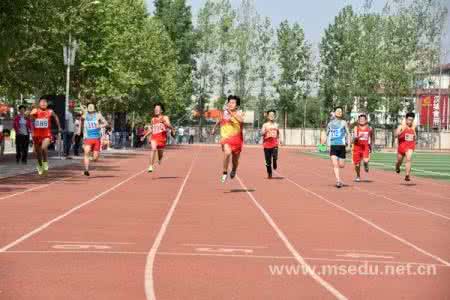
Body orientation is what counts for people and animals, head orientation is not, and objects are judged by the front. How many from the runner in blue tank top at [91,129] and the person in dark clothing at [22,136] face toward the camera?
2

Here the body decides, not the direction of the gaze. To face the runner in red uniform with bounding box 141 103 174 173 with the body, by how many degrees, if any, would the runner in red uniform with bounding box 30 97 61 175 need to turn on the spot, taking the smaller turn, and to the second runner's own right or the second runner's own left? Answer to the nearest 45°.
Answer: approximately 90° to the second runner's own left

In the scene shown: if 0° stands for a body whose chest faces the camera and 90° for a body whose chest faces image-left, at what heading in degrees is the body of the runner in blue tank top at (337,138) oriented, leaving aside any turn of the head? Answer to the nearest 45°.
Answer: approximately 0°

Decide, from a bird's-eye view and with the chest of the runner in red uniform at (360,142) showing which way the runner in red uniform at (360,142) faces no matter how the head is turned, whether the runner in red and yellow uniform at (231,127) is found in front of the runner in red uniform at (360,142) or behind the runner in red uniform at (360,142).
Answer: in front

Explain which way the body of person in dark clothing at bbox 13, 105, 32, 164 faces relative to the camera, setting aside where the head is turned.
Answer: toward the camera

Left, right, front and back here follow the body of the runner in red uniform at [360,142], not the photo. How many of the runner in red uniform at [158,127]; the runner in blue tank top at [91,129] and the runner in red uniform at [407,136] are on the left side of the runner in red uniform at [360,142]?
1

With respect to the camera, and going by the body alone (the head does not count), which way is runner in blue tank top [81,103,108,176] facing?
toward the camera

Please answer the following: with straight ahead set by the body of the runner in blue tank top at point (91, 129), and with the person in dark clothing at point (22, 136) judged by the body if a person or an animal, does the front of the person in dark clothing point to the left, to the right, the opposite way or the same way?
the same way

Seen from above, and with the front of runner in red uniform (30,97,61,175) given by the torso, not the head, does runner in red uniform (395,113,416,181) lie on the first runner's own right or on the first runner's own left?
on the first runner's own left

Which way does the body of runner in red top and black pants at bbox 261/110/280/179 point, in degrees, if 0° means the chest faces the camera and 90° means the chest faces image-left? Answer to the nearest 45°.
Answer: approximately 0°
